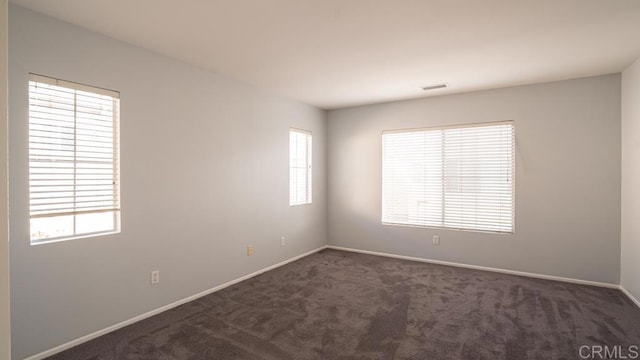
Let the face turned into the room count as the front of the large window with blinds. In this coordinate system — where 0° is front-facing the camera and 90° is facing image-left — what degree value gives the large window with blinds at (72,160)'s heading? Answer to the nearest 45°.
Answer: approximately 315°

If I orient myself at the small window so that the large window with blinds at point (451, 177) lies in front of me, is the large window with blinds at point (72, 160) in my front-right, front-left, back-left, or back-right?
back-right

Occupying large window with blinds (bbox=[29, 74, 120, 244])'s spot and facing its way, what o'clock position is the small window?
The small window is roughly at 10 o'clock from the large window with blinds.

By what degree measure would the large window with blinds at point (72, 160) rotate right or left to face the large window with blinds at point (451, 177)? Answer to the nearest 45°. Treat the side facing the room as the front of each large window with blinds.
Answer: approximately 45° to its left
